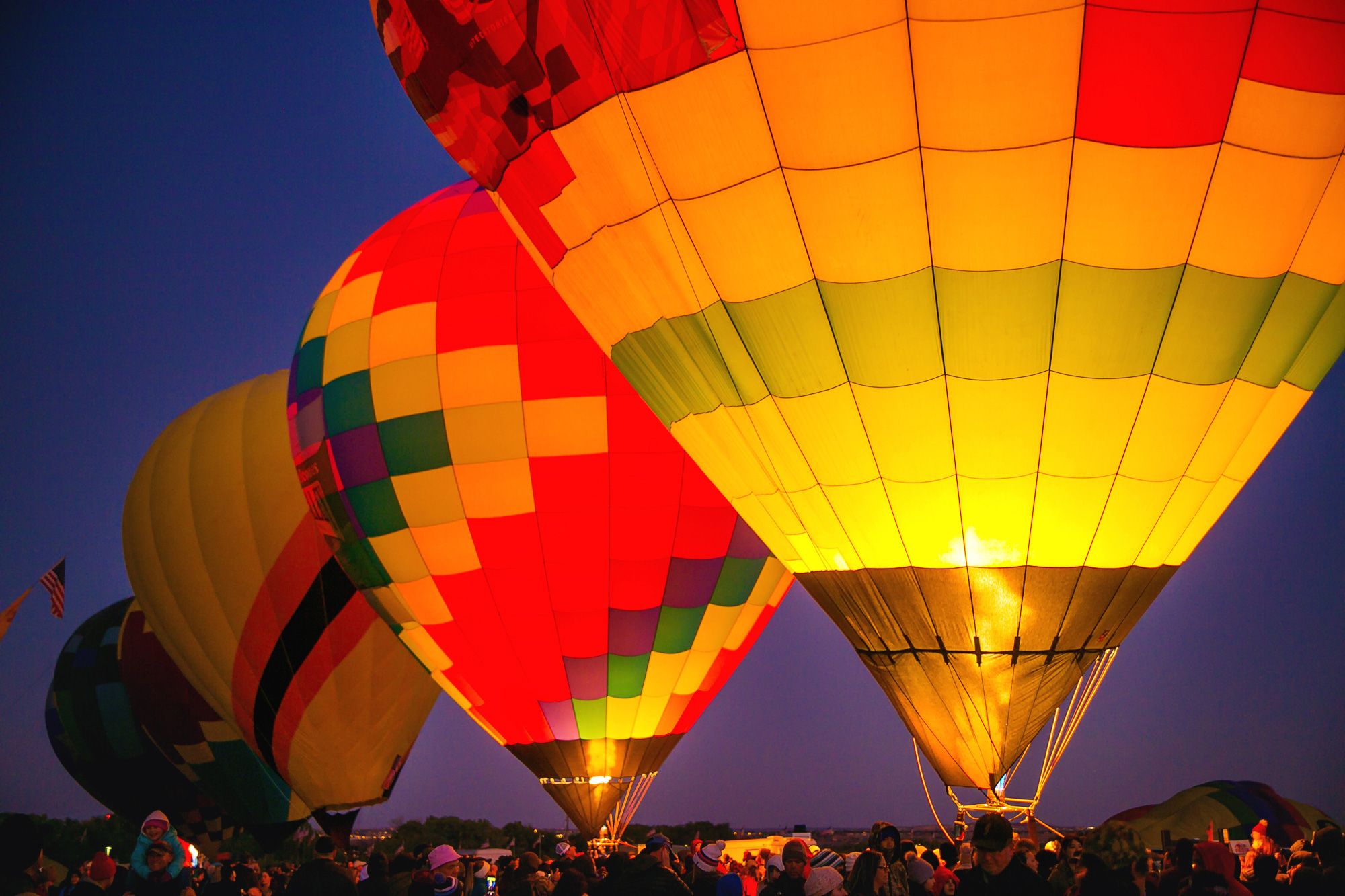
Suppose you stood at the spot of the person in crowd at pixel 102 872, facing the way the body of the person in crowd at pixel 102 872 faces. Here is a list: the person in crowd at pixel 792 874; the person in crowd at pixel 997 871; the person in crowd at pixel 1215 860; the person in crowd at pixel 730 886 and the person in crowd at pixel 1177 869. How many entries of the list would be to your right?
5

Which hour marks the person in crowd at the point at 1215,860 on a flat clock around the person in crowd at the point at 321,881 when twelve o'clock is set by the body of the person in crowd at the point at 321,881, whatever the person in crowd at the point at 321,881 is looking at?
the person in crowd at the point at 1215,860 is roughly at 4 o'clock from the person in crowd at the point at 321,881.

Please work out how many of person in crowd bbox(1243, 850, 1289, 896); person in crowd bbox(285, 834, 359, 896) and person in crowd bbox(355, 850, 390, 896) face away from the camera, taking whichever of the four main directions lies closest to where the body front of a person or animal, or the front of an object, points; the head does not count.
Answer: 3

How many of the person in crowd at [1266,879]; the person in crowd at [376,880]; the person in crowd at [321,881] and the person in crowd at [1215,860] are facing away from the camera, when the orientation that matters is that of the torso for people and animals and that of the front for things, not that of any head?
3

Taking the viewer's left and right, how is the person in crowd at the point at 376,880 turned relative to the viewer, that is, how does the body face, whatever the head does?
facing away from the viewer

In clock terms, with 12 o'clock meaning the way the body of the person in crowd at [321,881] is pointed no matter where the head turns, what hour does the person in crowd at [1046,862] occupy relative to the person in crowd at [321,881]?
the person in crowd at [1046,862] is roughly at 3 o'clock from the person in crowd at [321,881].

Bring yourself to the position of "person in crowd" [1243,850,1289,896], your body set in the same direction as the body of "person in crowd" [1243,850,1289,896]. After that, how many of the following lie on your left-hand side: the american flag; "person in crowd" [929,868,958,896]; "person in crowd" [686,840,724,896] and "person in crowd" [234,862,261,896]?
4

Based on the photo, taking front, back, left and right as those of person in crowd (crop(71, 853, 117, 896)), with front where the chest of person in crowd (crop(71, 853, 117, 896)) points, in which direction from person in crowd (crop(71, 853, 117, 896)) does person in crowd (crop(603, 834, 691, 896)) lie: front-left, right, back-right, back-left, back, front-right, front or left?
right

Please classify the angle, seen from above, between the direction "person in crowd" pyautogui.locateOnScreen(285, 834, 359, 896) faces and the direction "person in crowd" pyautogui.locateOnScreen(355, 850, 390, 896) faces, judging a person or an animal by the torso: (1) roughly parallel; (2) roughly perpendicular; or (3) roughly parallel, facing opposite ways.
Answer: roughly parallel

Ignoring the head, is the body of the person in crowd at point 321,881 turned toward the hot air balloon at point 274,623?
yes

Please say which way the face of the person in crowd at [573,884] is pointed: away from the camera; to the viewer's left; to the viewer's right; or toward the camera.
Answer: away from the camera

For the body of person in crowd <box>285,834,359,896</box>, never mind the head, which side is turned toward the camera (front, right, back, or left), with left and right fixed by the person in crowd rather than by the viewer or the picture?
back

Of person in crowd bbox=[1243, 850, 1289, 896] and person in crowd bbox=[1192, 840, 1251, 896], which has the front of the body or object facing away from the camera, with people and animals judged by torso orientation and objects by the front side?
person in crowd bbox=[1243, 850, 1289, 896]

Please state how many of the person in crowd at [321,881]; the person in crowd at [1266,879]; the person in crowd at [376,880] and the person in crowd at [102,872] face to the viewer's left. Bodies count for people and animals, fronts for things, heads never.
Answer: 0

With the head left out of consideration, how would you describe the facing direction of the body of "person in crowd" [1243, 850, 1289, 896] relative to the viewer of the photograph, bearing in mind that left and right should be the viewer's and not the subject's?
facing away from the viewer

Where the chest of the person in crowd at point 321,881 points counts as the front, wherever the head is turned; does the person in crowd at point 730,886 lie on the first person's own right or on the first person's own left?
on the first person's own right
